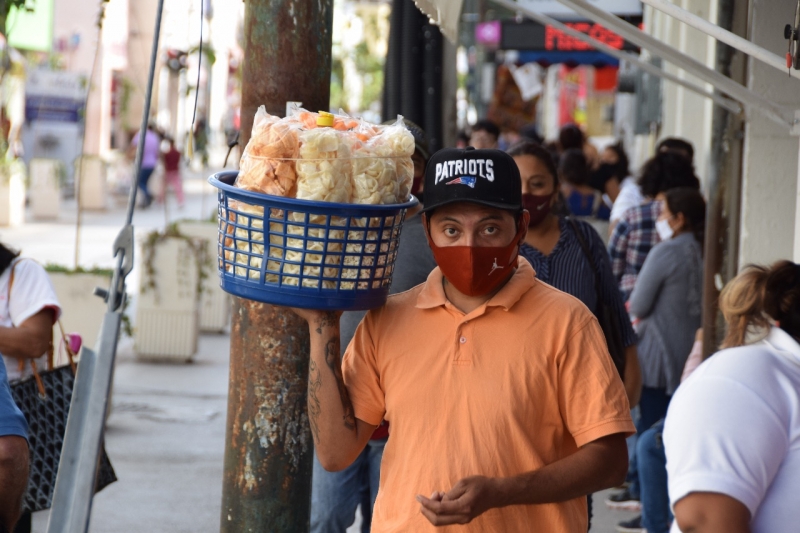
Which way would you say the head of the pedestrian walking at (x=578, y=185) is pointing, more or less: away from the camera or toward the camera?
away from the camera

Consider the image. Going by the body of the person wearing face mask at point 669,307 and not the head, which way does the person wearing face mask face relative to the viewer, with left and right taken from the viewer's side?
facing to the left of the viewer

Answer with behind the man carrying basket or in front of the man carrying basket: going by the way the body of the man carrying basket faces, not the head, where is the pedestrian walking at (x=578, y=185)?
behind

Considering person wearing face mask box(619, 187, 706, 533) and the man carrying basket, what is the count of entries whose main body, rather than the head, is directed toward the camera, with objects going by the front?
1

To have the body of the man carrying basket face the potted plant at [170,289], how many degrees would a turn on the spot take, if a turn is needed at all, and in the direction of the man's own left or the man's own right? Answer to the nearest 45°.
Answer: approximately 180°

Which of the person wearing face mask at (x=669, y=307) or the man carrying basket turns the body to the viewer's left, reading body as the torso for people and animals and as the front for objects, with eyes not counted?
the person wearing face mask

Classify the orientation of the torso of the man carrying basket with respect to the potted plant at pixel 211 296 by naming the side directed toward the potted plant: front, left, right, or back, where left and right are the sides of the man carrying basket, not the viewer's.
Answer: back

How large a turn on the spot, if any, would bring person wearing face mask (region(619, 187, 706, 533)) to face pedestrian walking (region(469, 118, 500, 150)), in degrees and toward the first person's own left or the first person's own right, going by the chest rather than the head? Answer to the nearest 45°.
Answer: approximately 90° to the first person's own right

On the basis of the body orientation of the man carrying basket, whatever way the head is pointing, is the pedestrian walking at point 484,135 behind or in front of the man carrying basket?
behind

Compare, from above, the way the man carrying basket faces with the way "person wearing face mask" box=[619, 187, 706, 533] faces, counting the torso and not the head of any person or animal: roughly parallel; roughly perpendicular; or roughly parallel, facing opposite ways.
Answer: roughly perpendicular
